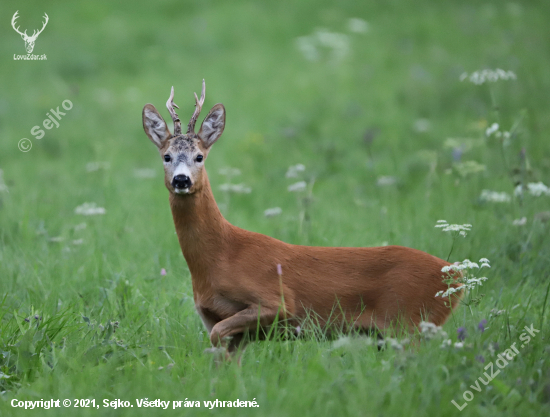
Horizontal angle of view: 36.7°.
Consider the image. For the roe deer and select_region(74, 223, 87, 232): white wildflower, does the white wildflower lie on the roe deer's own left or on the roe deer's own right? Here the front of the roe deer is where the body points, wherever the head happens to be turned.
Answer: on the roe deer's own right

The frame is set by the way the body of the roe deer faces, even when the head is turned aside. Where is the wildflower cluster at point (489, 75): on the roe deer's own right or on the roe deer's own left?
on the roe deer's own right

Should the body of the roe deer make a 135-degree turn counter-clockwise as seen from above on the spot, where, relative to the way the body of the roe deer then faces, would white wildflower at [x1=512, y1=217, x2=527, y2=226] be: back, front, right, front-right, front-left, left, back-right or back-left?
left

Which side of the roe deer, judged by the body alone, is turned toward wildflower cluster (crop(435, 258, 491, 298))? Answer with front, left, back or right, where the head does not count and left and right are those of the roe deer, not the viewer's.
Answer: back

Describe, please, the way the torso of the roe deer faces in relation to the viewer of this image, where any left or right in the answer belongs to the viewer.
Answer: facing to the left of the viewer

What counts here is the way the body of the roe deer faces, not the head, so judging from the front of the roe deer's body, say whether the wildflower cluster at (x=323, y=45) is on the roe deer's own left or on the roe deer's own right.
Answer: on the roe deer's own right

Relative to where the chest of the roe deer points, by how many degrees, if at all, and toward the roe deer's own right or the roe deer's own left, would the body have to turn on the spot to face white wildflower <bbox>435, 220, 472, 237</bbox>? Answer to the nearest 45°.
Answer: approximately 180°

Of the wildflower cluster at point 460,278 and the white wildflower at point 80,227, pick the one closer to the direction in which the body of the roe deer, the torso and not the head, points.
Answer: the white wildflower

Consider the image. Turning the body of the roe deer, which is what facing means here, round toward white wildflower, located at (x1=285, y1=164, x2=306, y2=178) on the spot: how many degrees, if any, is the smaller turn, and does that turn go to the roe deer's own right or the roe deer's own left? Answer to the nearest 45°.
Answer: approximately 90° to the roe deer's own right

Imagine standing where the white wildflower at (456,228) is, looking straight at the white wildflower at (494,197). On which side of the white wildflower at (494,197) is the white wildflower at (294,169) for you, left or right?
left

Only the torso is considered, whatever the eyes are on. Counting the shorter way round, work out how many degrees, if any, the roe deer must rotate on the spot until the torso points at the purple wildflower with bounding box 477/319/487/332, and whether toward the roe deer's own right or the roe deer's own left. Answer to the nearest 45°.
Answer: approximately 180°

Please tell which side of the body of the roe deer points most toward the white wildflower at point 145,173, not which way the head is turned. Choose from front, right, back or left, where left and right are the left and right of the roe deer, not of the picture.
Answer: right

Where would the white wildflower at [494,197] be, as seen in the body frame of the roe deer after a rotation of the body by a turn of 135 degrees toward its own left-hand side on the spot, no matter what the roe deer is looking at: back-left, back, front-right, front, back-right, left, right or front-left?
left
